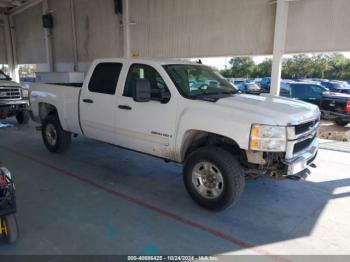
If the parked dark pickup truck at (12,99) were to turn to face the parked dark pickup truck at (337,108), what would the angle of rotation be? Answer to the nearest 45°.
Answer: approximately 45° to its left

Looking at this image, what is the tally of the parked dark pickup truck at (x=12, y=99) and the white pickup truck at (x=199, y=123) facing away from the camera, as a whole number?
0

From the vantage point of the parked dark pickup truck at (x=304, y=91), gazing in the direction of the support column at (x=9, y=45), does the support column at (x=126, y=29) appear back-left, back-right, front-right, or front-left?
front-left

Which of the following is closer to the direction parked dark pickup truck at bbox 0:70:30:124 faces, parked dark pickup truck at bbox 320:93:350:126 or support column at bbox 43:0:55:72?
the parked dark pickup truck

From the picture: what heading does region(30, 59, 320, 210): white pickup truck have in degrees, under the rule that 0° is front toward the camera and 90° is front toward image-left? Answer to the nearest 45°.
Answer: approximately 315°

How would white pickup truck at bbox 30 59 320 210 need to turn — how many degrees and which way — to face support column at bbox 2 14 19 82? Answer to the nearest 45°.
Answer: approximately 180°

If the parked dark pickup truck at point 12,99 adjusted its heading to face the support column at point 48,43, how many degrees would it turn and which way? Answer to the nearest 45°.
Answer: approximately 135° to its left

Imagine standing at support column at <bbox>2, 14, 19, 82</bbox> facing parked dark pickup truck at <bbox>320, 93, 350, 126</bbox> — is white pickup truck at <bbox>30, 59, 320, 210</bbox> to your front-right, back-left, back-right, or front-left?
front-right

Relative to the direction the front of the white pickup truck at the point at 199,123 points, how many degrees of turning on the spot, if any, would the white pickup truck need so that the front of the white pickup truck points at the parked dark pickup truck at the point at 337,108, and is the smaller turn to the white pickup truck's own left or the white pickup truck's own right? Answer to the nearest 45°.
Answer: approximately 90° to the white pickup truck's own left

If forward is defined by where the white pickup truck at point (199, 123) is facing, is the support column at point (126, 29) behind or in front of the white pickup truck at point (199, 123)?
behind

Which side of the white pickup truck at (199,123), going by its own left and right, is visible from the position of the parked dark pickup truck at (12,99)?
back

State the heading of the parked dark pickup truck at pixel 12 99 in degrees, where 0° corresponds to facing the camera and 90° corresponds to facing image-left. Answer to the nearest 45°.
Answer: approximately 315°
